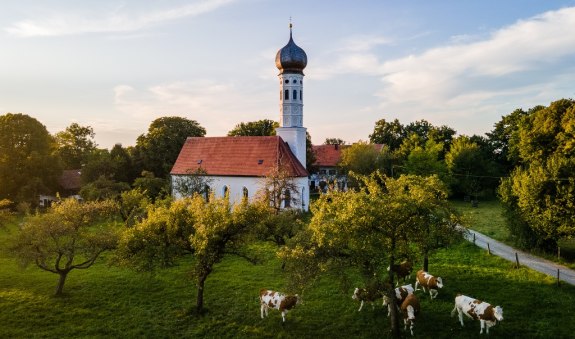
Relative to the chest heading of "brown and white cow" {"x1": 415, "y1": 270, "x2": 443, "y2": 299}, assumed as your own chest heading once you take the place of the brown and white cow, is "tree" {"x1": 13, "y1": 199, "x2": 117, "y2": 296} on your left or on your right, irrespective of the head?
on your right

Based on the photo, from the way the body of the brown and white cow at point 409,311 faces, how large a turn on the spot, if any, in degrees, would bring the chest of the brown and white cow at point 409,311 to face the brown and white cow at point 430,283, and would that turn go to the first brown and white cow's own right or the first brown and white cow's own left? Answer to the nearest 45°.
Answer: approximately 180°

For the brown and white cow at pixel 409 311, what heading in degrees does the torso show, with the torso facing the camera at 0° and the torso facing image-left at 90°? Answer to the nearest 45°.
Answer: approximately 0°

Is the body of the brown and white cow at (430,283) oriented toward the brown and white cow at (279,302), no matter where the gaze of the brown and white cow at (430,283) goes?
no

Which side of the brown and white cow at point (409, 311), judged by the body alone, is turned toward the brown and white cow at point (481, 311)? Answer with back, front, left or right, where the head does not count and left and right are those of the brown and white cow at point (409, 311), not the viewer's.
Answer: left

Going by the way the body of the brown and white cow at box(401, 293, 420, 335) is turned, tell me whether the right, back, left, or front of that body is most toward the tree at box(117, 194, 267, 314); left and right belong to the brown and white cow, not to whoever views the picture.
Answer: right

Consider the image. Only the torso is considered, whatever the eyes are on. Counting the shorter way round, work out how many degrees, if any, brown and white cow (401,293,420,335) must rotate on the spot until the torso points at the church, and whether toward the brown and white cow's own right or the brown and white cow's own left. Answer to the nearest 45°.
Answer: approximately 135° to the brown and white cow's own right

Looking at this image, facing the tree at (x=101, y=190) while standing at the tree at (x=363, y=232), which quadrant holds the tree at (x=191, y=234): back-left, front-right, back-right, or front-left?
front-left

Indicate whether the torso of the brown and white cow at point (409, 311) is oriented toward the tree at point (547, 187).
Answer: no

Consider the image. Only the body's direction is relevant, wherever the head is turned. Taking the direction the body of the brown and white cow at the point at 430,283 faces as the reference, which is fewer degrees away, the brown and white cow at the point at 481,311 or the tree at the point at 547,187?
the brown and white cow

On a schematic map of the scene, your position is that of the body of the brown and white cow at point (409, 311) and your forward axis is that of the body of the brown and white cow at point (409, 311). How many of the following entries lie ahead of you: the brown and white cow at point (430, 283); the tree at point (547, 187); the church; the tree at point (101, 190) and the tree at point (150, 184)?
0

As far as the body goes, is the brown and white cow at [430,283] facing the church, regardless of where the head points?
no
